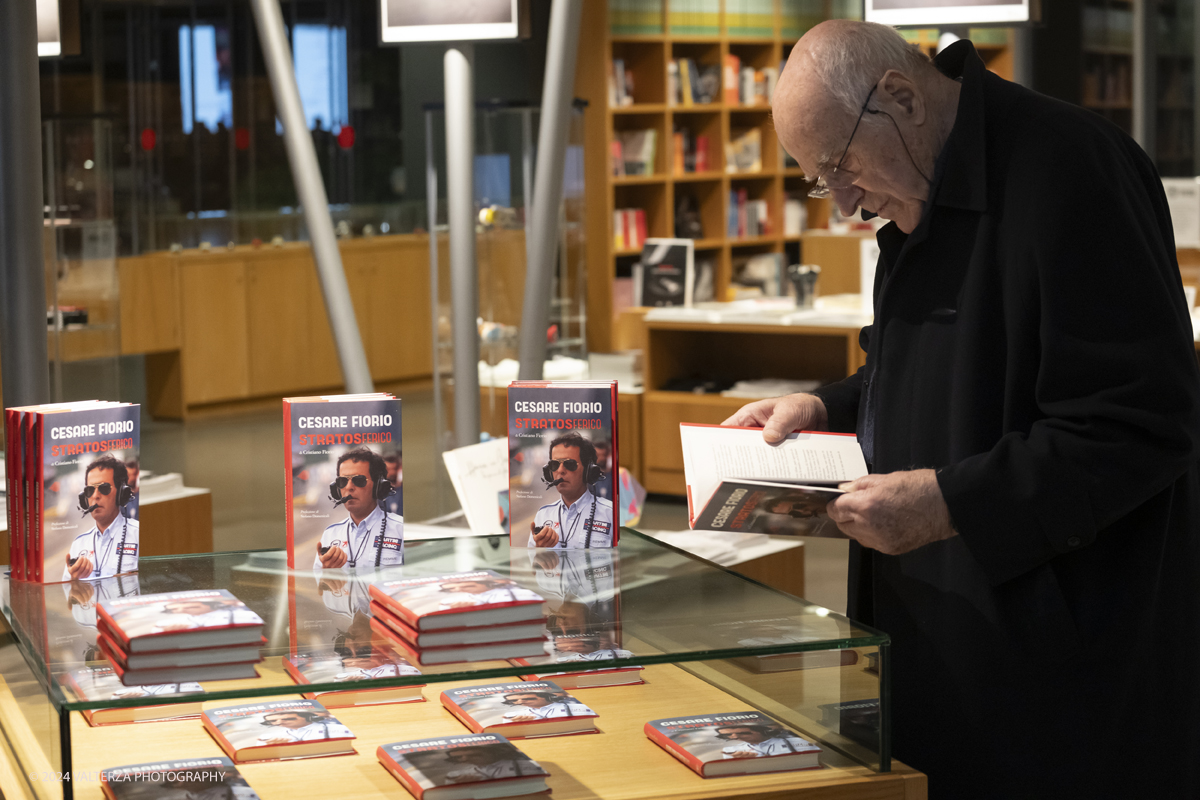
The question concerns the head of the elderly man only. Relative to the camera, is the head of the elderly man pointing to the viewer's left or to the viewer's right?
to the viewer's left

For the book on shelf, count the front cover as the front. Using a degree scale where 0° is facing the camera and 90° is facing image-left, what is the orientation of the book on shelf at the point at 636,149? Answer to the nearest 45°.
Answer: approximately 0°

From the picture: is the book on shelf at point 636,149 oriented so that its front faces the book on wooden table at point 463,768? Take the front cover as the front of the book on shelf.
yes

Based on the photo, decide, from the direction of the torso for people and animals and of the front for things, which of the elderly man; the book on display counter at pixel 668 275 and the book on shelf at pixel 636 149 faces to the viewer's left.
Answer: the elderly man

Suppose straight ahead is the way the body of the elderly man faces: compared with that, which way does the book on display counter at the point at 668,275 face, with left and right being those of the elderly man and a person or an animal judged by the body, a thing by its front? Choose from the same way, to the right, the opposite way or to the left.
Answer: to the left

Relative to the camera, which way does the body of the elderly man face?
to the viewer's left

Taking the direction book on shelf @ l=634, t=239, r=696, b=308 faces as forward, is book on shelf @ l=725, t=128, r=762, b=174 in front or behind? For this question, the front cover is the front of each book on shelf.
behind

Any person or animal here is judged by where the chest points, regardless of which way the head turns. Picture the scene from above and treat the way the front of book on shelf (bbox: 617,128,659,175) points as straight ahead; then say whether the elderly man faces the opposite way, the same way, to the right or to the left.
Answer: to the right
